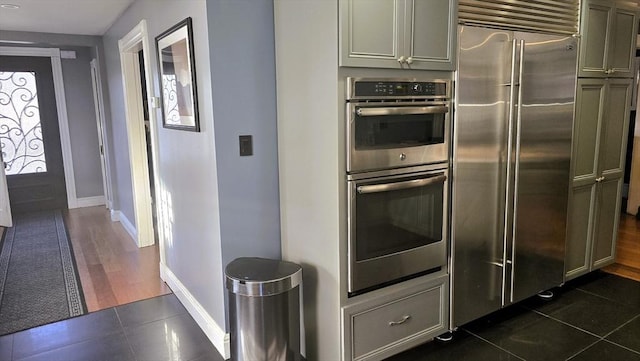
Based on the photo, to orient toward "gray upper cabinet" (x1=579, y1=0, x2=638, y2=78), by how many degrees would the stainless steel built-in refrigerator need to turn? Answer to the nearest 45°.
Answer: approximately 90° to its left

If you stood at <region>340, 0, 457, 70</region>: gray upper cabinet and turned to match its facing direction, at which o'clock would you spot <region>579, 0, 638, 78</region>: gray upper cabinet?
<region>579, 0, 638, 78</region>: gray upper cabinet is roughly at 9 o'clock from <region>340, 0, 457, 70</region>: gray upper cabinet.

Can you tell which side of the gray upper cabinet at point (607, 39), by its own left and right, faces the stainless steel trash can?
right

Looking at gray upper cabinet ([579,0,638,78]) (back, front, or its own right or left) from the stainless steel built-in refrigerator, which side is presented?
right

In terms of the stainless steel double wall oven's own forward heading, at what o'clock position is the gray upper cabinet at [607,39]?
The gray upper cabinet is roughly at 9 o'clock from the stainless steel double wall oven.

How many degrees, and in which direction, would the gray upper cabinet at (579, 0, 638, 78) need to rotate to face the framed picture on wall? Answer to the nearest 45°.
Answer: approximately 90° to its right

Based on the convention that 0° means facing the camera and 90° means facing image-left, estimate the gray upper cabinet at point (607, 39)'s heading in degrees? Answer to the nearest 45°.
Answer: approximately 315°

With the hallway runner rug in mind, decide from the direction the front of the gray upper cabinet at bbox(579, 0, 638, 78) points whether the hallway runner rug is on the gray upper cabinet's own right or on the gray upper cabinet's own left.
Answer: on the gray upper cabinet's own right

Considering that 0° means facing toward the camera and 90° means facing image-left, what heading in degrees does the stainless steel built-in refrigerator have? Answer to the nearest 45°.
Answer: approximately 315°
